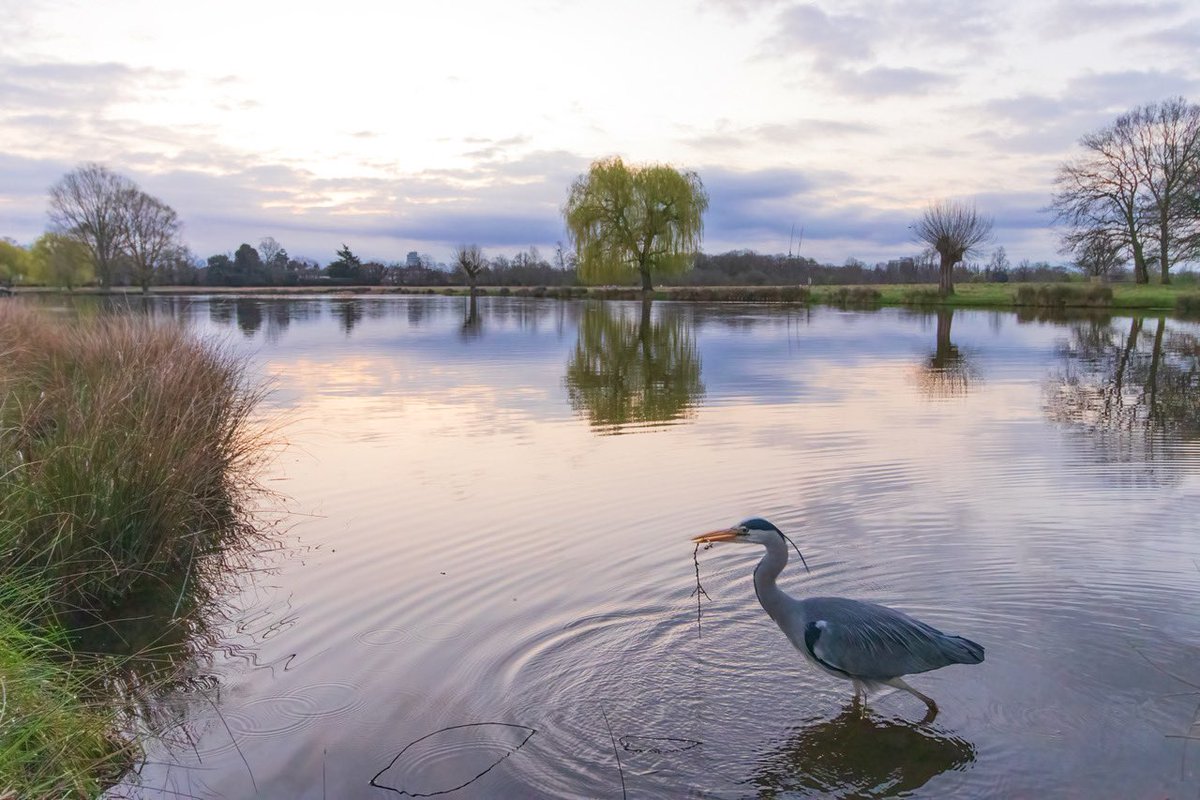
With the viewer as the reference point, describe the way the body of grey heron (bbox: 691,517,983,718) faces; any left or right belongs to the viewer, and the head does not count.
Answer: facing to the left of the viewer

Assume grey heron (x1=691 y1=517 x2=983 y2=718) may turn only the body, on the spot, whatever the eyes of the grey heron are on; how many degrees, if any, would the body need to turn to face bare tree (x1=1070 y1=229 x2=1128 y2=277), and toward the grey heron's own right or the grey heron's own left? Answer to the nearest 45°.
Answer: approximately 90° to the grey heron's own right

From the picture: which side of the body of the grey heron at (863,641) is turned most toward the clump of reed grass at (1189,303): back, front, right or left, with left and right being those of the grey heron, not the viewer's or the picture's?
right

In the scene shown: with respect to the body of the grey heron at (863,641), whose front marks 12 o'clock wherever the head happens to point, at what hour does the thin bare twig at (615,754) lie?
The thin bare twig is roughly at 11 o'clock from the grey heron.

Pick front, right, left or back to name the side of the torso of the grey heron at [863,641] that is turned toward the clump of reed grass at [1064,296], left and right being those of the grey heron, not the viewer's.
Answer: right
